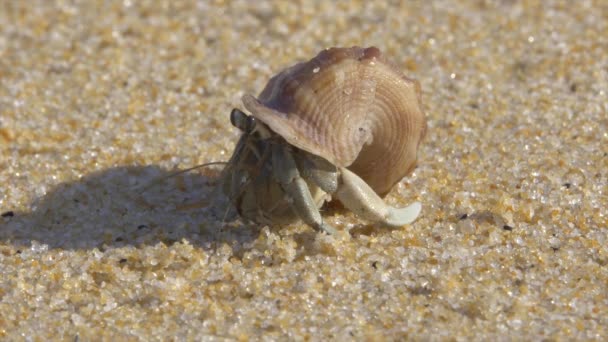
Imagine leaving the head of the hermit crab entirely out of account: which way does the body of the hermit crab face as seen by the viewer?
to the viewer's left
